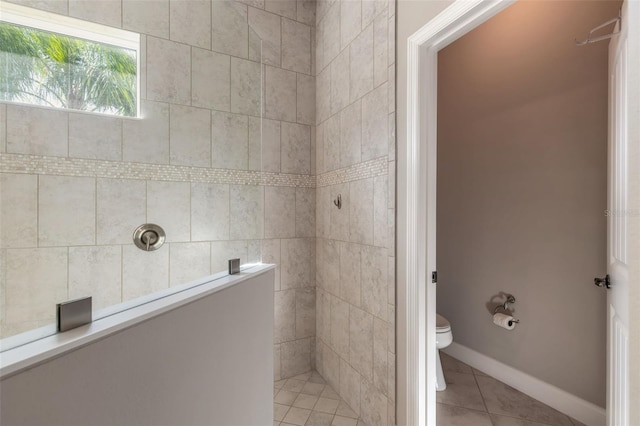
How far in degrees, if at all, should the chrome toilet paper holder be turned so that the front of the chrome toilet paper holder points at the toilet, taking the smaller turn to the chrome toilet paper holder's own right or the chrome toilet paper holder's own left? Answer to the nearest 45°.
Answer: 0° — it already faces it

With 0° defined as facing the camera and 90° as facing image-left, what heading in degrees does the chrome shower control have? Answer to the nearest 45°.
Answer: approximately 0°

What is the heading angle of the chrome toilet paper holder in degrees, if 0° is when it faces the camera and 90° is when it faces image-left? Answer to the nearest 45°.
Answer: approximately 45°

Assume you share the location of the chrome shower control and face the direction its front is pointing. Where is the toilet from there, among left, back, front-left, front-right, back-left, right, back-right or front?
left

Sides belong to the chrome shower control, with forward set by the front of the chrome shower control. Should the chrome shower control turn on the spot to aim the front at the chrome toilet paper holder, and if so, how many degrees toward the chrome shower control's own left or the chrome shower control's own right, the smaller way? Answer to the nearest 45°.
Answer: approximately 90° to the chrome shower control's own left

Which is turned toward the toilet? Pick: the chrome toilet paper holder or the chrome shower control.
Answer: the chrome toilet paper holder

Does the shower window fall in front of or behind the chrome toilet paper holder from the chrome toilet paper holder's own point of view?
in front

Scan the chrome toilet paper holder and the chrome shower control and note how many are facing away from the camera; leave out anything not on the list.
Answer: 0

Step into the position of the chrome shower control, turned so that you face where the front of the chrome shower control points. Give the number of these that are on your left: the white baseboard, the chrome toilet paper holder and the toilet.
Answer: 3

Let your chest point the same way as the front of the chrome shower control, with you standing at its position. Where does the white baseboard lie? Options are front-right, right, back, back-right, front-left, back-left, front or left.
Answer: left

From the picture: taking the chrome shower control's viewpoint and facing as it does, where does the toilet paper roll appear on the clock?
The toilet paper roll is roughly at 9 o'clock from the chrome shower control.
